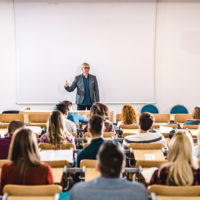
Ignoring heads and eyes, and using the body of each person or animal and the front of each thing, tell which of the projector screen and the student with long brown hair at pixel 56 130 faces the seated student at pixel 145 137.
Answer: the projector screen

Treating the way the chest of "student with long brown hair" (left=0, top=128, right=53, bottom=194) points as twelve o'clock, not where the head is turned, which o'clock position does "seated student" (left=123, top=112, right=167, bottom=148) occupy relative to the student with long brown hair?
The seated student is roughly at 2 o'clock from the student with long brown hair.

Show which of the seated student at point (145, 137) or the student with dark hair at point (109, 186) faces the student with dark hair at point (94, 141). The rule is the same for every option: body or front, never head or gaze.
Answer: the student with dark hair at point (109, 186)

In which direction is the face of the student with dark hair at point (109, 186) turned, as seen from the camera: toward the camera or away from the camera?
away from the camera

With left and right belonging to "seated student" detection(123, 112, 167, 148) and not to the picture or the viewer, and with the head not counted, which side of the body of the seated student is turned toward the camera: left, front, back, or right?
back

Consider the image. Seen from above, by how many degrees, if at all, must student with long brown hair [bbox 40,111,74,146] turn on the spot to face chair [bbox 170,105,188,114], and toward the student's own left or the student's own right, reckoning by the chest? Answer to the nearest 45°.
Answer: approximately 45° to the student's own right

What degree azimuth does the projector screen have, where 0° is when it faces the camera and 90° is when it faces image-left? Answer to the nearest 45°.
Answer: approximately 0°

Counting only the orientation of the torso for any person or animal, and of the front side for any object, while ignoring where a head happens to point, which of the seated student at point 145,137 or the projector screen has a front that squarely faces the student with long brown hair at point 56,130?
the projector screen

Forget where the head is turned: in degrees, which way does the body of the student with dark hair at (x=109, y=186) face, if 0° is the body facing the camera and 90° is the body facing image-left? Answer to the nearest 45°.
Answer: approximately 180°

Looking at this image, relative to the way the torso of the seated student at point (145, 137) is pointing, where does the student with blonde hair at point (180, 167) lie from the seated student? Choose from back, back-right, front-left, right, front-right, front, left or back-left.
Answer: back

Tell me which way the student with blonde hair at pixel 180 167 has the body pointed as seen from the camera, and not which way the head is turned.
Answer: away from the camera

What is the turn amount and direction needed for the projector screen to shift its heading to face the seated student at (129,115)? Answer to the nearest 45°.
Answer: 0° — it already faces them

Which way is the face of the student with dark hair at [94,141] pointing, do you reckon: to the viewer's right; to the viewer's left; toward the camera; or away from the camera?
away from the camera

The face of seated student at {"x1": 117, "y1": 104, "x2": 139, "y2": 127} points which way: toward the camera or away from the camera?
away from the camera

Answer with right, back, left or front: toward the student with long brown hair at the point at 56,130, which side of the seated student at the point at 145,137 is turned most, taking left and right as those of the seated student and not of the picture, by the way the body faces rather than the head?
left

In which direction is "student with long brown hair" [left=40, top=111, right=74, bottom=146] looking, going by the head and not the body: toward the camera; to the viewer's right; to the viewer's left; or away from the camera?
away from the camera

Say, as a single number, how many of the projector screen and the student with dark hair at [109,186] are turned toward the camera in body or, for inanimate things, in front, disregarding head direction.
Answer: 1

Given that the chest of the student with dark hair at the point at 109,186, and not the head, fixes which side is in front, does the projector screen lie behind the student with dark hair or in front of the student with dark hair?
in front

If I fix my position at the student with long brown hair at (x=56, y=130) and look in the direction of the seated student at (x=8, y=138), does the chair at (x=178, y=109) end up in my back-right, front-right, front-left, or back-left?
back-right
